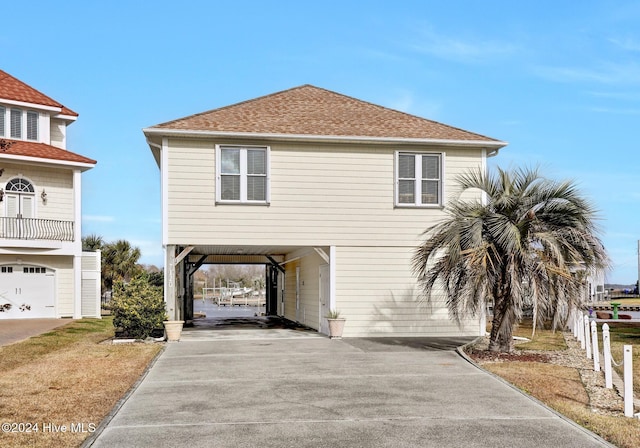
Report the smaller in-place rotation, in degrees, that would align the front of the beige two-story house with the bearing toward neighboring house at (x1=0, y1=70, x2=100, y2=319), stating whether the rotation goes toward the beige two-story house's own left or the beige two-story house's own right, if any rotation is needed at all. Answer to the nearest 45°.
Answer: approximately 135° to the beige two-story house's own right

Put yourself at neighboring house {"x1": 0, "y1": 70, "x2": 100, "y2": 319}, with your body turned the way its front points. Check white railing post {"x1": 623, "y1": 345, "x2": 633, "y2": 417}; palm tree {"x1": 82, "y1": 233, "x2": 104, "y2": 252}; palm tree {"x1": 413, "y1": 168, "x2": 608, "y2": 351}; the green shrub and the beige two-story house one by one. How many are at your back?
1

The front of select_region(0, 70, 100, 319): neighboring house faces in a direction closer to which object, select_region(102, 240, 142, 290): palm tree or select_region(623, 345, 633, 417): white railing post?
the white railing post

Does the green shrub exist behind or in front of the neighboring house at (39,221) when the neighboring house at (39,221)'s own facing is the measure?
in front

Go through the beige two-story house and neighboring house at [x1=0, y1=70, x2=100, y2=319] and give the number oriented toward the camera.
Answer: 2

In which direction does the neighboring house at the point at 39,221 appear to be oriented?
toward the camera

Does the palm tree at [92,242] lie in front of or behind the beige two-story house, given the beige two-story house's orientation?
behind

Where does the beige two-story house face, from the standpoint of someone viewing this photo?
facing the viewer

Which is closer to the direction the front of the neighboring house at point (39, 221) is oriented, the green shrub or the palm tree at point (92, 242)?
the green shrub

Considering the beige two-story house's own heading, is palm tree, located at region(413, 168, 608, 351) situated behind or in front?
in front
